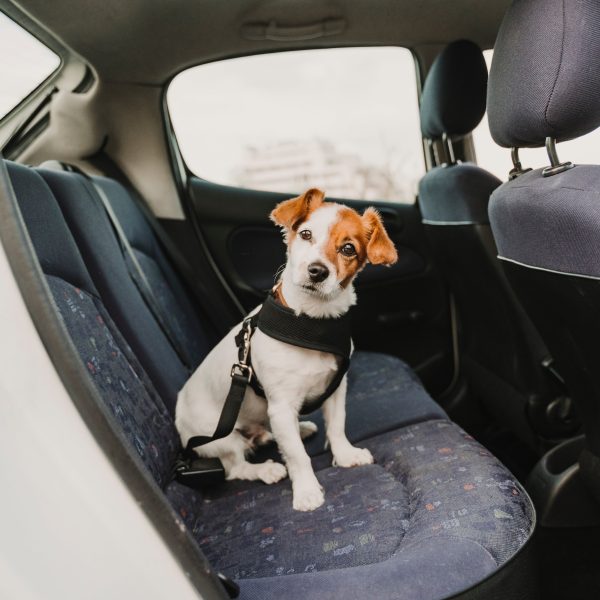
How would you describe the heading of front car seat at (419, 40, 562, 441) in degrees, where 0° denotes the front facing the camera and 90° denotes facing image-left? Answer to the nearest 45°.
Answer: approximately 225°

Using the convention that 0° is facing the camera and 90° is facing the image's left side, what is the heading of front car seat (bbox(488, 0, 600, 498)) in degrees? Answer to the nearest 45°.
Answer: approximately 225°

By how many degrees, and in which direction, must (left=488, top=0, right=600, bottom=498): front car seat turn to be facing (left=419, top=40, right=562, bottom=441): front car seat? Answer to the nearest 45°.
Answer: approximately 45° to its left

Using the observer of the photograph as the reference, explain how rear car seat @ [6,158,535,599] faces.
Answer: facing to the right of the viewer

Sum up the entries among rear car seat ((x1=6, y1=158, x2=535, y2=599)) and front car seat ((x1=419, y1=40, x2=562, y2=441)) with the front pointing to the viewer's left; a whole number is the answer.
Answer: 0

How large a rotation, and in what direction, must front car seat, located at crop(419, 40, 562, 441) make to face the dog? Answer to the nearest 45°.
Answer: approximately 180°

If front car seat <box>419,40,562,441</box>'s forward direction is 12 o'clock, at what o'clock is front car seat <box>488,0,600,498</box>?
front car seat <box>488,0,600,498</box> is roughly at 4 o'clock from front car seat <box>419,40,562,441</box>.
